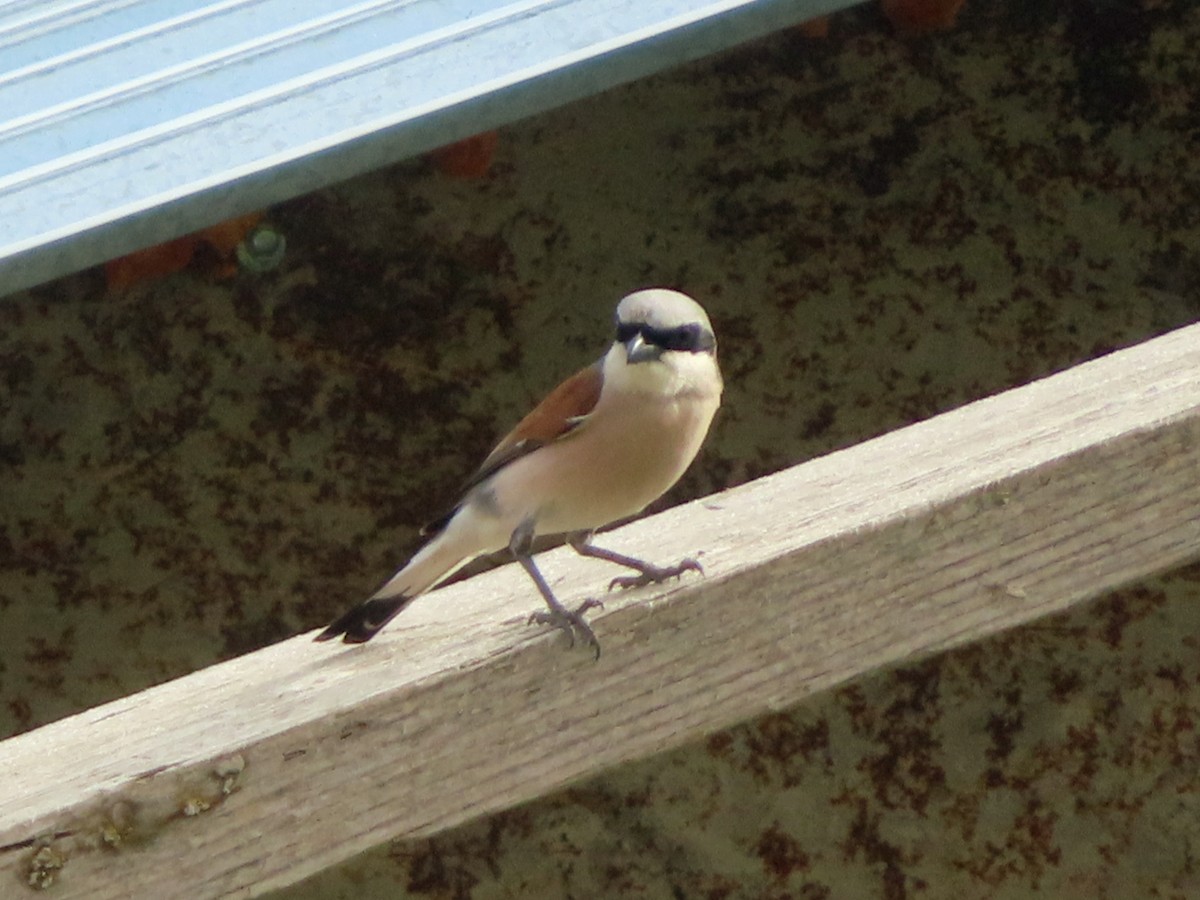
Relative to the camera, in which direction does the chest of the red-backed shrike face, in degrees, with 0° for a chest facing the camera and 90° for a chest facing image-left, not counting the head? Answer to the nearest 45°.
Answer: approximately 315°
